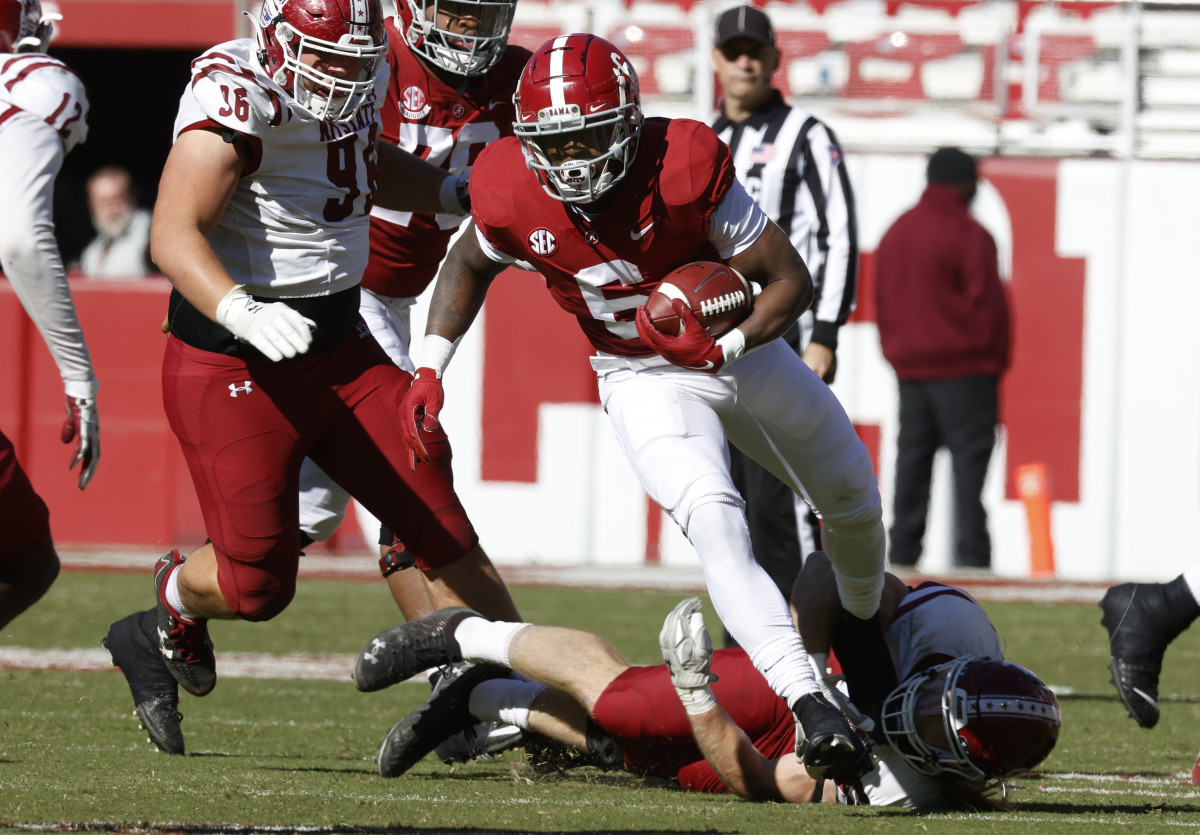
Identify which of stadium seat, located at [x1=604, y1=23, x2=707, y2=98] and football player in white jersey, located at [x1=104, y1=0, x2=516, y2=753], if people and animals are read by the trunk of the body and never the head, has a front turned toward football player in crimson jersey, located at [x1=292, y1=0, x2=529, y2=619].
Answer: the stadium seat

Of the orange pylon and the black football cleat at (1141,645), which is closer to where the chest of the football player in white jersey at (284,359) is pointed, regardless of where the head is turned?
the black football cleat

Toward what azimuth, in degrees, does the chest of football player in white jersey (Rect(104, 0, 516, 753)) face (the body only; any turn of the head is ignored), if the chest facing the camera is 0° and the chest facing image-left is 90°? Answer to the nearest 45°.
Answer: approximately 315°

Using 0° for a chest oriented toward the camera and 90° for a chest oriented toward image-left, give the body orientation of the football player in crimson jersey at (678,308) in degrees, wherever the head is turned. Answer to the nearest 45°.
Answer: approximately 0°

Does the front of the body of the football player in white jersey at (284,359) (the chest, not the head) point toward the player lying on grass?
yes

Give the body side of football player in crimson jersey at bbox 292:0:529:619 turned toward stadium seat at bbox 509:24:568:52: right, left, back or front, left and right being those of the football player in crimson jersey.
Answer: back

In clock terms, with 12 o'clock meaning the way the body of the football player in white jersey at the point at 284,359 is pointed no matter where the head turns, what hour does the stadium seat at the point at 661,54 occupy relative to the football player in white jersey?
The stadium seat is roughly at 8 o'clock from the football player in white jersey.

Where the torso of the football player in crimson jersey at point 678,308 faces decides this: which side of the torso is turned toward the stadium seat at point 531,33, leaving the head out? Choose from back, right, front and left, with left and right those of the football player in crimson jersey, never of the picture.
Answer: back

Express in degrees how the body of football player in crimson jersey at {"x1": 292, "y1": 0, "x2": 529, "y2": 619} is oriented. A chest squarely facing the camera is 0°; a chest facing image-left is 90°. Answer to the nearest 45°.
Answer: approximately 0°

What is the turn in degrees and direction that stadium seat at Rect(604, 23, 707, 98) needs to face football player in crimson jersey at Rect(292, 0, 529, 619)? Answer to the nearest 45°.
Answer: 0° — it already faces them
